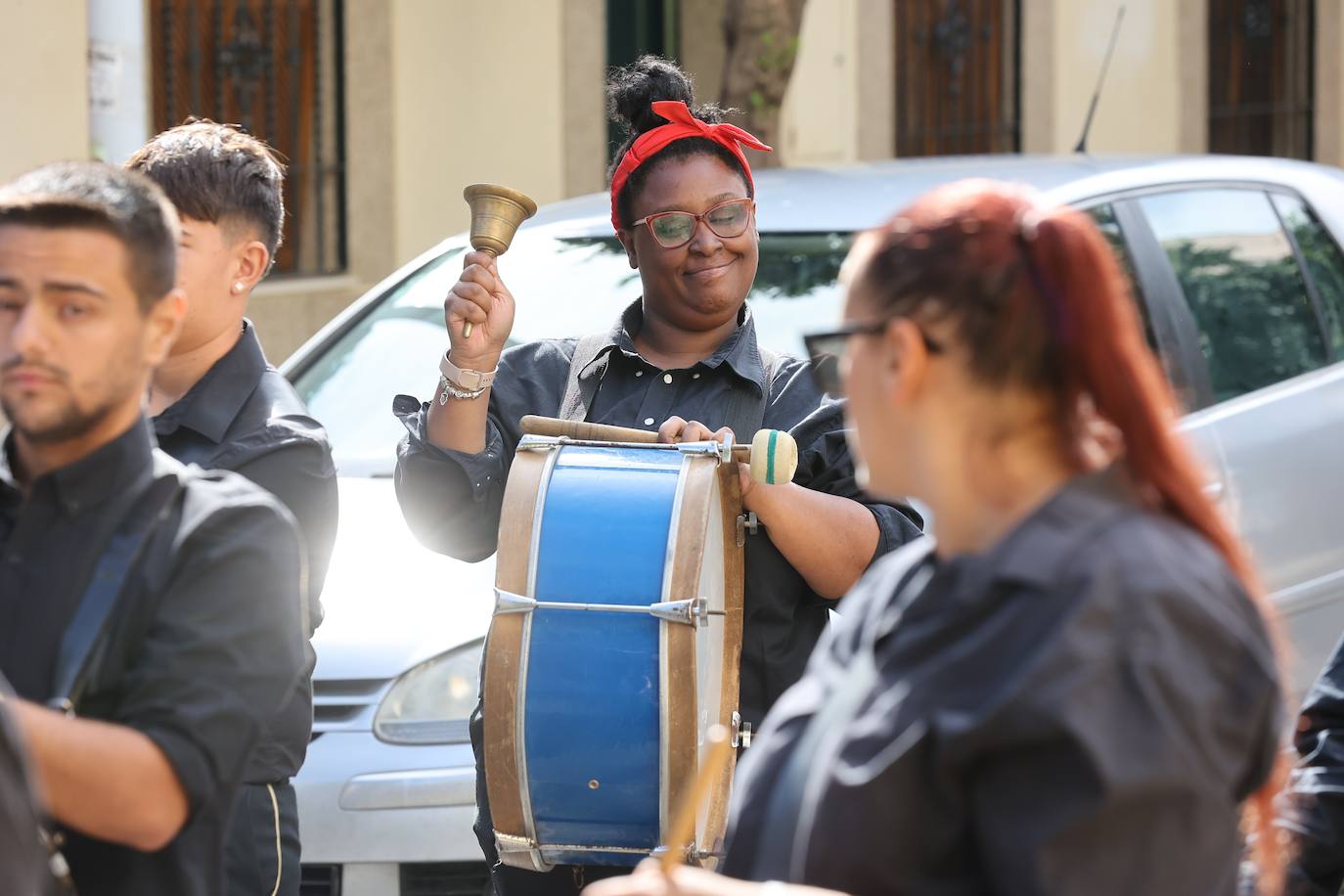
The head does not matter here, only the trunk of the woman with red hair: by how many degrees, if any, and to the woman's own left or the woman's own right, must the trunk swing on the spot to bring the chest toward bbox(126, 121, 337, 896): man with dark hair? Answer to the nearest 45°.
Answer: approximately 45° to the woman's own right

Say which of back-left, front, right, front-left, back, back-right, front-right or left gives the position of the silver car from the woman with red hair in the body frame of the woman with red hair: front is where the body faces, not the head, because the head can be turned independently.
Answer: right

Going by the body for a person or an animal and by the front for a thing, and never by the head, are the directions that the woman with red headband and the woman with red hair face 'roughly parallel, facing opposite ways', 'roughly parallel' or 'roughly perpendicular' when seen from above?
roughly perpendicular

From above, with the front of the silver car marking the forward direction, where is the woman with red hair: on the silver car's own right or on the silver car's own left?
on the silver car's own left

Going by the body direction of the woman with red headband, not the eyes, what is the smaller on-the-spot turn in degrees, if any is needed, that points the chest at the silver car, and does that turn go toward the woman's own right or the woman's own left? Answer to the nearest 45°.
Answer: approximately 180°

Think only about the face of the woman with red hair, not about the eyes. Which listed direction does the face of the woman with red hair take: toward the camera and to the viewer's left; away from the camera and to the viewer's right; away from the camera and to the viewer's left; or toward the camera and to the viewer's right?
away from the camera and to the viewer's left

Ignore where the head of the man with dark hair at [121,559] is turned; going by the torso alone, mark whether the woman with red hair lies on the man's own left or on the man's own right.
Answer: on the man's own left

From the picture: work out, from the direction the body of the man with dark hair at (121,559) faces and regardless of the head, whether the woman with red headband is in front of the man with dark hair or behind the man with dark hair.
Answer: behind

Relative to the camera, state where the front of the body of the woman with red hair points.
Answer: to the viewer's left

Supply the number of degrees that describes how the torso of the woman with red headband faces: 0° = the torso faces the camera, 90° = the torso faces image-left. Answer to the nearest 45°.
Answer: approximately 0°

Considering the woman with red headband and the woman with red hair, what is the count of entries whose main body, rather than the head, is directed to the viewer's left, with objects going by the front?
1
